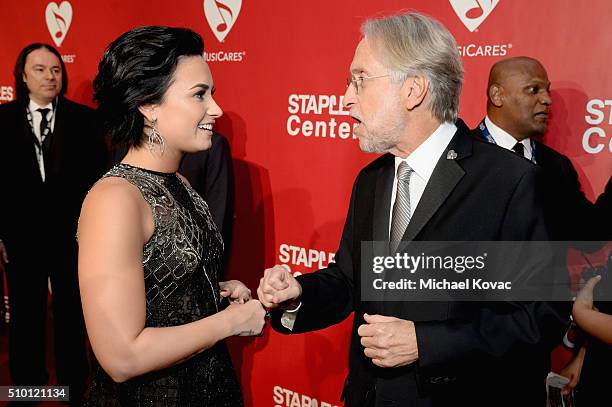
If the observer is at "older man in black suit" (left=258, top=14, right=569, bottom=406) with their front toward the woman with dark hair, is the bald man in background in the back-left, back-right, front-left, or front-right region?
back-right

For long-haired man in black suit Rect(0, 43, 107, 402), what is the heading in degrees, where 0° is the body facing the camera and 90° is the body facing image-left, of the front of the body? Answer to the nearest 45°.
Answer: approximately 0°

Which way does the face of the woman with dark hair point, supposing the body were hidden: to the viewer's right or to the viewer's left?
to the viewer's right

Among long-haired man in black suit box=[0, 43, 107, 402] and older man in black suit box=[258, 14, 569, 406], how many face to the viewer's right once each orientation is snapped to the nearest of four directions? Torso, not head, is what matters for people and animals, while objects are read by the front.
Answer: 0

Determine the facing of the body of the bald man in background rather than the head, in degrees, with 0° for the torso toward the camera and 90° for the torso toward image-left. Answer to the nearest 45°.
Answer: approximately 315°

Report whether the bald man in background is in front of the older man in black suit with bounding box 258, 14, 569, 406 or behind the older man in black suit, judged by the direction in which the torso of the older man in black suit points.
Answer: behind

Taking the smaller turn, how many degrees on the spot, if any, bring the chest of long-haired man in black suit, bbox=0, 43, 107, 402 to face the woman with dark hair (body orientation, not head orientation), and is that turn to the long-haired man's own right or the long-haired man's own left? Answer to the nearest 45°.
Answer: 0° — they already face them

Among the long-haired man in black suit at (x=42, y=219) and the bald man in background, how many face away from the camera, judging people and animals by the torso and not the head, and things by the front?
0

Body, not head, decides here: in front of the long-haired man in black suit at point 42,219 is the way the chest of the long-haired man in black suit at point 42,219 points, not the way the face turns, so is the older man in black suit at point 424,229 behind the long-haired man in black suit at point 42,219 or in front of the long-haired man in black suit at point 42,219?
in front

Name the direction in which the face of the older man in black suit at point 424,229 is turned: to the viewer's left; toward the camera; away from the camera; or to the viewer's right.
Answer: to the viewer's left

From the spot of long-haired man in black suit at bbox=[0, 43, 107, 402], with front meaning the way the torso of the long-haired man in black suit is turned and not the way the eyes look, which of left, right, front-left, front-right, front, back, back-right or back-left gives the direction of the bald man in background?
front-left

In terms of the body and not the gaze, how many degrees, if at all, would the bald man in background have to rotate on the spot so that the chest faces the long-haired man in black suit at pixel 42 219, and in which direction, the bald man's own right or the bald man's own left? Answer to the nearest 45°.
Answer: approximately 135° to the bald man's own right

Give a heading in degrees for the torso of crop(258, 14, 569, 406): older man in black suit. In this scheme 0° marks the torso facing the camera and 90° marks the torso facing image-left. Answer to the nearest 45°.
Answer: approximately 45°

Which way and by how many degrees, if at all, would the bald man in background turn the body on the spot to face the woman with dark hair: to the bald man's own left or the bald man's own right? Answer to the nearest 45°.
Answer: approximately 90° to the bald man's own right
